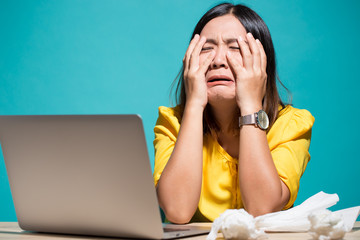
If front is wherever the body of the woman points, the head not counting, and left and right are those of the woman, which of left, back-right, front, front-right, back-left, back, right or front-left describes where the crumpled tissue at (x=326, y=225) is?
front

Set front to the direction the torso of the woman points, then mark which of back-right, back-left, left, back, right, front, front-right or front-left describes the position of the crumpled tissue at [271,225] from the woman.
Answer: front

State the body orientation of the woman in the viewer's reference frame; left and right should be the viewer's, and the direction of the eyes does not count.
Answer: facing the viewer

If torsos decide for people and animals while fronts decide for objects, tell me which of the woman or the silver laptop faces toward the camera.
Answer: the woman

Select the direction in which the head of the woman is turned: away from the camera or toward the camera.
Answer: toward the camera

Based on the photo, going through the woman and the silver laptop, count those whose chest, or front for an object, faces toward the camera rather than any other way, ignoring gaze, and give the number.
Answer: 1

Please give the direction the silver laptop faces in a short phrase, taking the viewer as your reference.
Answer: facing away from the viewer and to the right of the viewer

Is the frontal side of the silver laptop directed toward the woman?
yes
